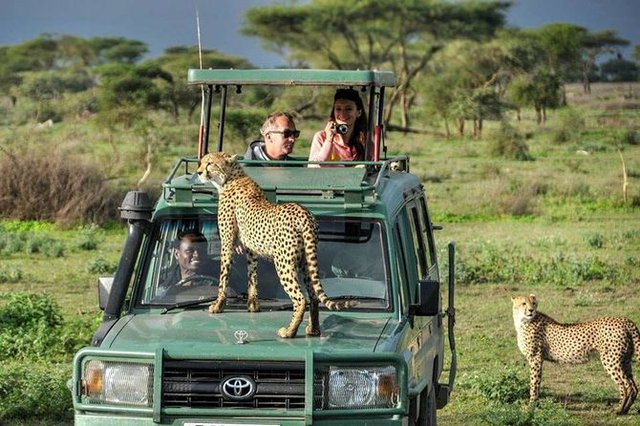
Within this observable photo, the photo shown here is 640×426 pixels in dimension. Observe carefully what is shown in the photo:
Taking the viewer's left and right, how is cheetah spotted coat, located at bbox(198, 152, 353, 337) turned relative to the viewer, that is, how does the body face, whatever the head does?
facing away from the viewer and to the left of the viewer

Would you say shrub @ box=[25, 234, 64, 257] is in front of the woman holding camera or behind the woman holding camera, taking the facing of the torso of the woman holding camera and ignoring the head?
behind

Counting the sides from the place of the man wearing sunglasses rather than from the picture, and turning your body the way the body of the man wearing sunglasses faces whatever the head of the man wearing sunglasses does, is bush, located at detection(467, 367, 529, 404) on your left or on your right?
on your left

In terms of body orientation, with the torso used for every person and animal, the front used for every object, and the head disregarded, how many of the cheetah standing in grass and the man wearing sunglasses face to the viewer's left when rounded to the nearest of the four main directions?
1

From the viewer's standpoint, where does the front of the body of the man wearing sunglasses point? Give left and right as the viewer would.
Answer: facing the viewer and to the right of the viewer

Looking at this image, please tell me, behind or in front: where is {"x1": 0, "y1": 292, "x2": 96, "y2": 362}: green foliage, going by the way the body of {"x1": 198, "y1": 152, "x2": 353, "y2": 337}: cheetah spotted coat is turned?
in front

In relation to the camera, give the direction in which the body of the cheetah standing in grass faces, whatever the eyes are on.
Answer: to the viewer's left

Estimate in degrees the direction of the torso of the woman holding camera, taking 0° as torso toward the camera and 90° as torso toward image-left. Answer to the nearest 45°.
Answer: approximately 0°

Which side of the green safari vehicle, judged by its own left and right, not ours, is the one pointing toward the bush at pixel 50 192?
back
